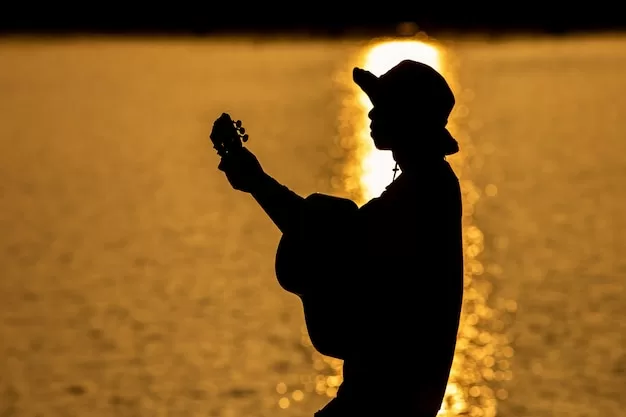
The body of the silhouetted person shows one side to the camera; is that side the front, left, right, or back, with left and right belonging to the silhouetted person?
left

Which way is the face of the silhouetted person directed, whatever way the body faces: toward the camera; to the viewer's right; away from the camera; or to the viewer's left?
to the viewer's left
